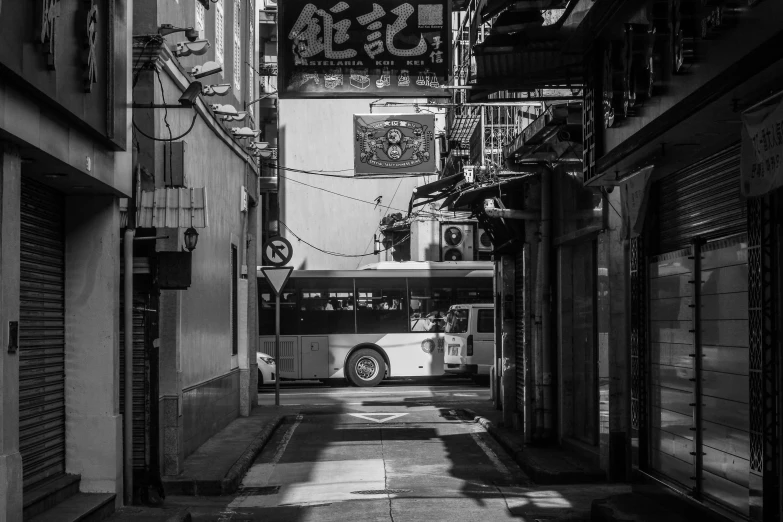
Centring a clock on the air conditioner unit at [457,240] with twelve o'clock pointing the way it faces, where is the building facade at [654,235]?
The building facade is roughly at 12 o'clock from the air conditioner unit.

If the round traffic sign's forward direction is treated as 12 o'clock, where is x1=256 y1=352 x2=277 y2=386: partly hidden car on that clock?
The partly hidden car is roughly at 6 o'clock from the round traffic sign.

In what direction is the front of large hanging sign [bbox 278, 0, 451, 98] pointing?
toward the camera

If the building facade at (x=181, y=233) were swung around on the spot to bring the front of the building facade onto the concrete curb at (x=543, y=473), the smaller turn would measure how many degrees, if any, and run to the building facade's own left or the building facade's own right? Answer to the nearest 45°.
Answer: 0° — it already faces it

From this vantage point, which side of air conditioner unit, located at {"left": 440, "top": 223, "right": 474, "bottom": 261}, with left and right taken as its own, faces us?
front

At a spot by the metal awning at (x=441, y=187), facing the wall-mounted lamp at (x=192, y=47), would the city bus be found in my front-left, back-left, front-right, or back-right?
back-right

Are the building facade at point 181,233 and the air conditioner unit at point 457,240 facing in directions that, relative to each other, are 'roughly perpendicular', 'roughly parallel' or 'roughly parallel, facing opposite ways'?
roughly perpendicular

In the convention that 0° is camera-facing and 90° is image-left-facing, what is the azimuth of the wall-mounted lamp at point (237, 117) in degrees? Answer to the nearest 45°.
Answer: approximately 270°

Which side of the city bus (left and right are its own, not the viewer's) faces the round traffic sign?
right

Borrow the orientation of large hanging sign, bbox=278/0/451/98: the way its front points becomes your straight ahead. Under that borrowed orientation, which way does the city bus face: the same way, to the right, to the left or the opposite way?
to the left

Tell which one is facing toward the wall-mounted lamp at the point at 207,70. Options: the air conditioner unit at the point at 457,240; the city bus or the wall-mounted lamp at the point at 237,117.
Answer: the air conditioner unit

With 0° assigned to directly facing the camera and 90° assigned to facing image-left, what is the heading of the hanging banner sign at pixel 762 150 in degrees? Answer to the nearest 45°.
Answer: approximately 45°

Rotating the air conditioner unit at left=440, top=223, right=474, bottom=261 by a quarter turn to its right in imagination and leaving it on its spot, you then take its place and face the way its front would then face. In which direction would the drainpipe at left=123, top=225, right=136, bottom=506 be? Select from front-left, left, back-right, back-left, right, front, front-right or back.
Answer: left

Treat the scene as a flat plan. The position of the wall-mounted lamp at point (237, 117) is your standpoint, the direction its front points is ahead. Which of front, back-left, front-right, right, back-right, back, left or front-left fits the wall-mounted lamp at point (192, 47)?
right

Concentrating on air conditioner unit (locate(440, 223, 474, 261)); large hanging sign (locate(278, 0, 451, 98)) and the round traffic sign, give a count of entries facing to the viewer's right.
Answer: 0
